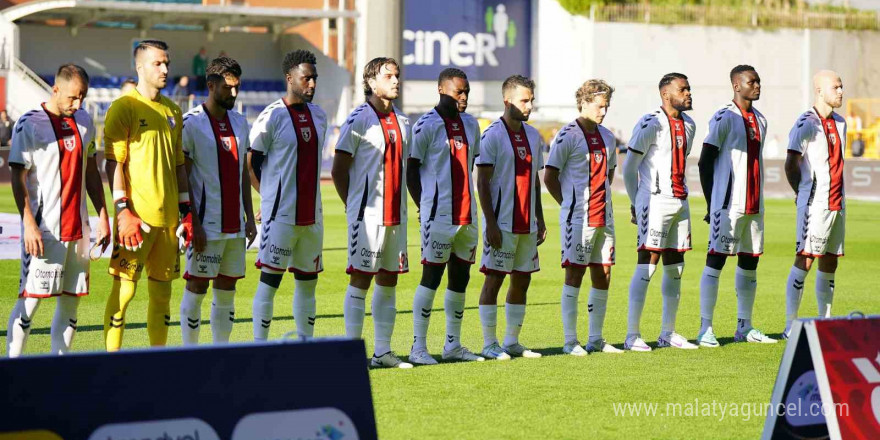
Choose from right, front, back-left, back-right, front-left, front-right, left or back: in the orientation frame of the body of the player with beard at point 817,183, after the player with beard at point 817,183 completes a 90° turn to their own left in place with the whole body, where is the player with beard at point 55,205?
back

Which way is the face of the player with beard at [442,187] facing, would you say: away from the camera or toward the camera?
toward the camera

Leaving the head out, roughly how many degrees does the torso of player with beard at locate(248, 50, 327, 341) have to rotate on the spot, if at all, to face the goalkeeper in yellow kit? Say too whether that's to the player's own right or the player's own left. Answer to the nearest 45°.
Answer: approximately 90° to the player's own right

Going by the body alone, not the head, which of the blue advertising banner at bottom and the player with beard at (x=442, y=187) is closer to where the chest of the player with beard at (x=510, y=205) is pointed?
the blue advertising banner at bottom

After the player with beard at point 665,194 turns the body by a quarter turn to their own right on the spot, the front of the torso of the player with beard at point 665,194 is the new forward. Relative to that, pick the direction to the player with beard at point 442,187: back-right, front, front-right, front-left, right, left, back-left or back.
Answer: front

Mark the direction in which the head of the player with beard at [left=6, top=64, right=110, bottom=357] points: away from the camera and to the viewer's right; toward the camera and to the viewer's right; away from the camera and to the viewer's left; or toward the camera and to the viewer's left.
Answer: toward the camera and to the viewer's right

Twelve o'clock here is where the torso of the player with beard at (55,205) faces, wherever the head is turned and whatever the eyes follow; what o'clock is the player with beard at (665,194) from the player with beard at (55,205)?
the player with beard at (665,194) is roughly at 10 o'clock from the player with beard at (55,205).

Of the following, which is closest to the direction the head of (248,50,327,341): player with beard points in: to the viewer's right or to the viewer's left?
to the viewer's right

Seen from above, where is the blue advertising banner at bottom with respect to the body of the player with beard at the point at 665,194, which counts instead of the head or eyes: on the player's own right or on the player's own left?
on the player's own right

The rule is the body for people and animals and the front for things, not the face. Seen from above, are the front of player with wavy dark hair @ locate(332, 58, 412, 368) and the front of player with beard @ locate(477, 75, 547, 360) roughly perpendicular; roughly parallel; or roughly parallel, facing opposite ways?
roughly parallel

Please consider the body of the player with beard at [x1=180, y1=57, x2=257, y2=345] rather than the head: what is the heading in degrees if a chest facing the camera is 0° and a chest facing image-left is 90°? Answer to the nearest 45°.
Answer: approximately 315°

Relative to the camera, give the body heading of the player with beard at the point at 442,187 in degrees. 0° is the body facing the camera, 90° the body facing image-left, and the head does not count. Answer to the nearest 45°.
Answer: approximately 315°

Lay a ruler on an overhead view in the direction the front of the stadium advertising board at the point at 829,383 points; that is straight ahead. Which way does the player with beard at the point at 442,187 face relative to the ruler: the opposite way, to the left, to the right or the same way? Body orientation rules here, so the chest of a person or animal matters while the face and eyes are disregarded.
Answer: the same way

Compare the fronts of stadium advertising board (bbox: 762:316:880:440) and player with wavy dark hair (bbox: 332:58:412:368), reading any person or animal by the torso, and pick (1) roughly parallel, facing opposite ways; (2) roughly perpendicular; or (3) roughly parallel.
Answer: roughly parallel

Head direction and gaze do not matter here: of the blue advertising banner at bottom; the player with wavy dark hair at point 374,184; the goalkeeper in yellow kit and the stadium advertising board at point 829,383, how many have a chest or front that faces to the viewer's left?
0

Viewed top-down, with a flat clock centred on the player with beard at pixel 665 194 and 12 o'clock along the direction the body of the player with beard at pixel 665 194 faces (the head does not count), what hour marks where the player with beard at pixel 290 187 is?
the player with beard at pixel 290 187 is roughly at 3 o'clock from the player with beard at pixel 665 194.

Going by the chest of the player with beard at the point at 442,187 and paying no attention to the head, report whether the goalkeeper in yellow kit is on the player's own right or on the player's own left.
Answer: on the player's own right

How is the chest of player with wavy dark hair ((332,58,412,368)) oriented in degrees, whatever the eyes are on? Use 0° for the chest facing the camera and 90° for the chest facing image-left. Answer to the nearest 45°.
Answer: approximately 315°

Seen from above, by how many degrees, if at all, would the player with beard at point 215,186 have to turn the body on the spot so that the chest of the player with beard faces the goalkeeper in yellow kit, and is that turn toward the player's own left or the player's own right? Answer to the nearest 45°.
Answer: approximately 90° to the player's own right

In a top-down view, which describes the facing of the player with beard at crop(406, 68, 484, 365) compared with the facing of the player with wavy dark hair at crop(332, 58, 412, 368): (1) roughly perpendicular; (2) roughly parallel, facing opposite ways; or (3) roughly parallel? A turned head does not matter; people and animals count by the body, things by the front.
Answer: roughly parallel

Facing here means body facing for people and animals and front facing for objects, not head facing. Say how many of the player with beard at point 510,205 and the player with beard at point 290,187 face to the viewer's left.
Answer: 0

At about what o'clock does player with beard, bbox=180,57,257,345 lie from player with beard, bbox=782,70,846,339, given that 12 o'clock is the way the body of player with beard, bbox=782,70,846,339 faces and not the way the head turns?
player with beard, bbox=180,57,257,345 is roughly at 3 o'clock from player with beard, bbox=782,70,846,339.

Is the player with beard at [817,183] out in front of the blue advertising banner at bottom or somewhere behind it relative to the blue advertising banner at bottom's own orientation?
behind
